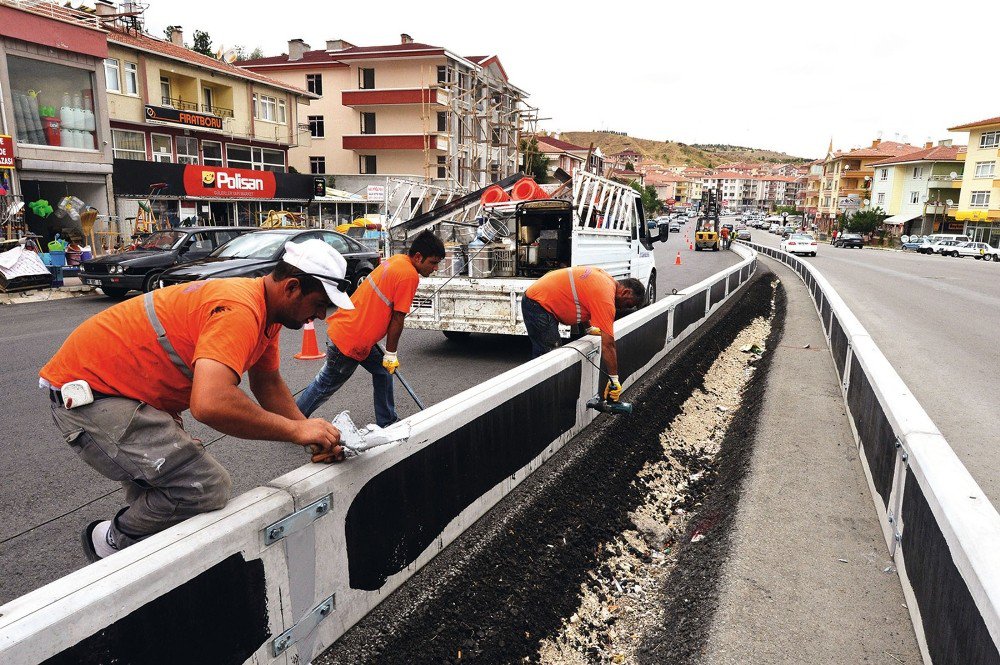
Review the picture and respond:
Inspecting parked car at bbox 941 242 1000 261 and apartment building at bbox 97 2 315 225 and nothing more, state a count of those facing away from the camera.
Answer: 0

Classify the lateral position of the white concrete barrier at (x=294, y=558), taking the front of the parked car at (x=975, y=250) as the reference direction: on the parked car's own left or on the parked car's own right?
on the parked car's own left

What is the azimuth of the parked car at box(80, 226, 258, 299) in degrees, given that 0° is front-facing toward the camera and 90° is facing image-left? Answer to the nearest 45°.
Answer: approximately 45°

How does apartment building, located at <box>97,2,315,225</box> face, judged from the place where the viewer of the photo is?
facing the viewer and to the right of the viewer

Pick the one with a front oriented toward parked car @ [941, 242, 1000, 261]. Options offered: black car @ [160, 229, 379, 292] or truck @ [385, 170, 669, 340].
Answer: the truck

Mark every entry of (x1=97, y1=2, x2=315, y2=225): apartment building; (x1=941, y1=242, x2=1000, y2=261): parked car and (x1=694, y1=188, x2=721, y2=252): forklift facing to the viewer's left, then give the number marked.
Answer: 1

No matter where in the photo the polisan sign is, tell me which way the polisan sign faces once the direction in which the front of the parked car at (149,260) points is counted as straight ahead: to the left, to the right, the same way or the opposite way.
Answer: to the left

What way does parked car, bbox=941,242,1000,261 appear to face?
to the viewer's left

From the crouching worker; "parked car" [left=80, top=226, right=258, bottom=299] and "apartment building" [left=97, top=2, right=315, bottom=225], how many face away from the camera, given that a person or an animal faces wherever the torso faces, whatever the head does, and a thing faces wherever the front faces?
0

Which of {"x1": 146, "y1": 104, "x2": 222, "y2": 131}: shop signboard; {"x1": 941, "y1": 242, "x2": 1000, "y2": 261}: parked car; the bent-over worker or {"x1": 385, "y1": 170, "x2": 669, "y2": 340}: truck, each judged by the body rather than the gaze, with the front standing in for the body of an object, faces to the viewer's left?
the parked car

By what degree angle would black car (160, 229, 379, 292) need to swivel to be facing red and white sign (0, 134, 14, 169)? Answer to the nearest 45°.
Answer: approximately 90° to its right

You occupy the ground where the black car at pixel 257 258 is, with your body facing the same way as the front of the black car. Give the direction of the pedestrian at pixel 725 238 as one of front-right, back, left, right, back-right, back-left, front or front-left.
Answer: back

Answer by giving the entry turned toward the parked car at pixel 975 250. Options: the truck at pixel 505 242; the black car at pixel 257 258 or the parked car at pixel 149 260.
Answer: the truck

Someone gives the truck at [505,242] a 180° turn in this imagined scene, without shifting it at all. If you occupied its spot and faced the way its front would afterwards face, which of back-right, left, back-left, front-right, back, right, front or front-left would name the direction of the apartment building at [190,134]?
right
